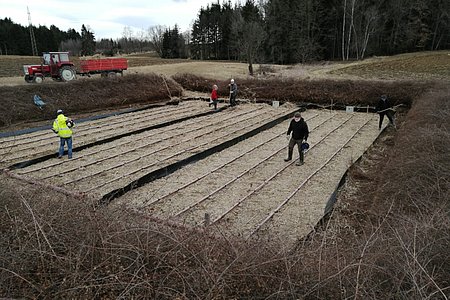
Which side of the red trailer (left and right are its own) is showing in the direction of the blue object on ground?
left

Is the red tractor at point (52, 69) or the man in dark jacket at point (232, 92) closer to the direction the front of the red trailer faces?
the red tractor

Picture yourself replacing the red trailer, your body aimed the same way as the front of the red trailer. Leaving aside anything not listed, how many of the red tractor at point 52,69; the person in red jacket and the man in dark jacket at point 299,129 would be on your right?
0

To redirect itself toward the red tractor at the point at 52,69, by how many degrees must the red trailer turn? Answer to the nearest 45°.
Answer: approximately 45° to its left

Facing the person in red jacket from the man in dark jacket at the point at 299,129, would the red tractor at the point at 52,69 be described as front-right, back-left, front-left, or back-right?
front-left

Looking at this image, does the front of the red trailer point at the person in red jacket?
no

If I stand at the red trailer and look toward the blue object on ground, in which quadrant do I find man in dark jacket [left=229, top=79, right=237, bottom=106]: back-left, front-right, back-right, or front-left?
front-left

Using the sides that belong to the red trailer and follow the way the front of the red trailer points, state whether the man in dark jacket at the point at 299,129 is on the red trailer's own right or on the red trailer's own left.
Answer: on the red trailer's own left

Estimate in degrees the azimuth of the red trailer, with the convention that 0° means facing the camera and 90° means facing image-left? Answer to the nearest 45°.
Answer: approximately 90°

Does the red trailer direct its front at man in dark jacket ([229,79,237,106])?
no
